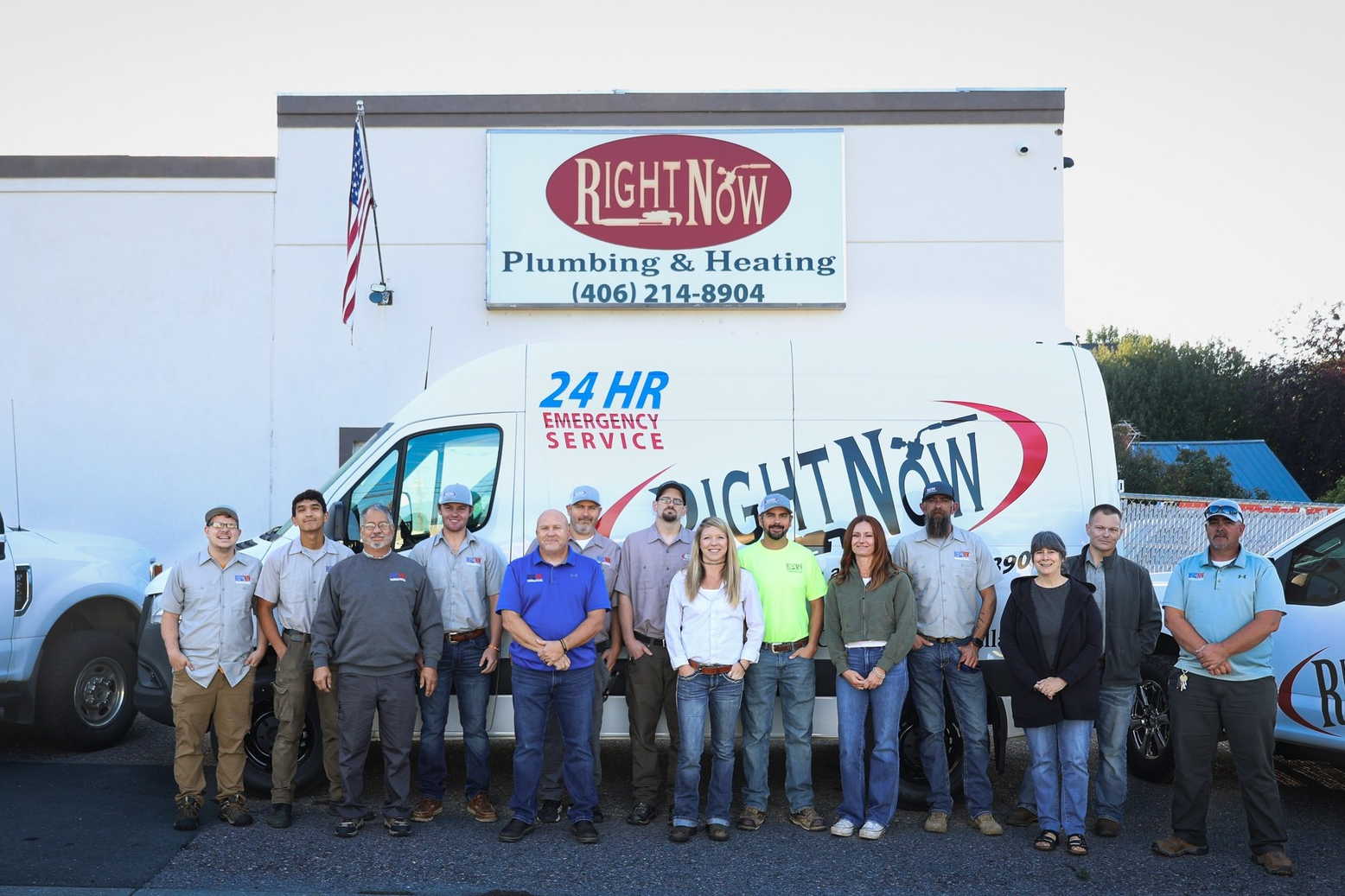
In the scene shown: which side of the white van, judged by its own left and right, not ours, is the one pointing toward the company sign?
right

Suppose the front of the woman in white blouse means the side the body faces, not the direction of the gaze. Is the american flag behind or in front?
behind

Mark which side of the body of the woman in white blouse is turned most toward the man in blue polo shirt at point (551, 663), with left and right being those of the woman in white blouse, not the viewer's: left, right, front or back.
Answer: right

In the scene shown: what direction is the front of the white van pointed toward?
to the viewer's left

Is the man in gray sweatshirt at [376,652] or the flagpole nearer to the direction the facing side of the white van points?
the man in gray sweatshirt

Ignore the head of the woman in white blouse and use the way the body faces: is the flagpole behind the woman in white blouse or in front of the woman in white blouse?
behind

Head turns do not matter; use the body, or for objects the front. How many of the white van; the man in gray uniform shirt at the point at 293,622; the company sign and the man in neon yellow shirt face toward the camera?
3

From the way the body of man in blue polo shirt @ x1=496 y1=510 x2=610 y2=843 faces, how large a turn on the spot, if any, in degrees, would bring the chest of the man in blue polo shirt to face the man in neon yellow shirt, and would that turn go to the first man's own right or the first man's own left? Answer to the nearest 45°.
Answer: approximately 90° to the first man's own left
